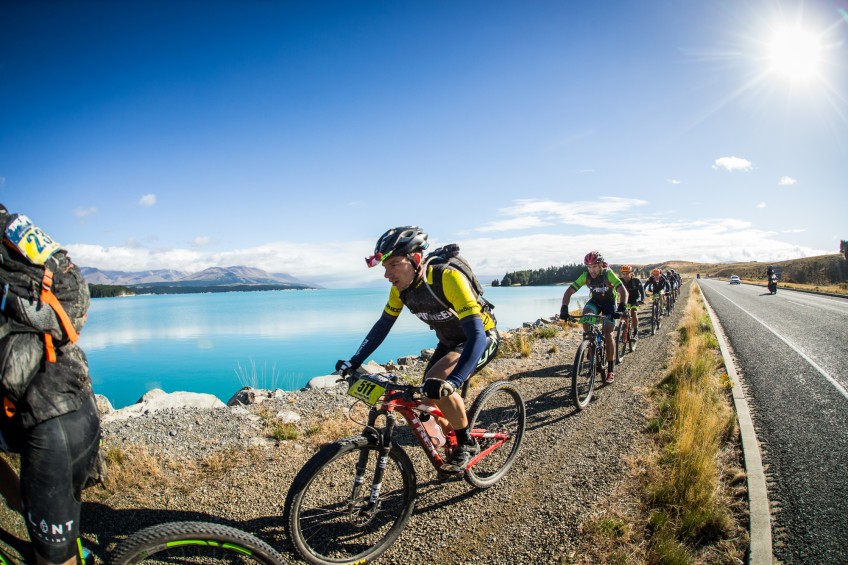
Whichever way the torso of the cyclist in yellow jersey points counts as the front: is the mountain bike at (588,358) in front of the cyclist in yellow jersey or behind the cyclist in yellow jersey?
behind

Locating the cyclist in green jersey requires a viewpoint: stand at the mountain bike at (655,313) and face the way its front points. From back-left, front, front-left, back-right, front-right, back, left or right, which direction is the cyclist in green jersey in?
front-left

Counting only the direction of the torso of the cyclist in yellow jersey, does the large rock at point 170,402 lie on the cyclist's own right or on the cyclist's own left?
on the cyclist's own right

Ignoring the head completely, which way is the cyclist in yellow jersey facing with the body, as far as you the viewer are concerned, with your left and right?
facing the viewer and to the left of the viewer

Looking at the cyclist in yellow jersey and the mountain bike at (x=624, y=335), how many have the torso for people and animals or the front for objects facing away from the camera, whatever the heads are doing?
0

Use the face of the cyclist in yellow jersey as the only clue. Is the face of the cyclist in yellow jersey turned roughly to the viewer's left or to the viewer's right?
to the viewer's left

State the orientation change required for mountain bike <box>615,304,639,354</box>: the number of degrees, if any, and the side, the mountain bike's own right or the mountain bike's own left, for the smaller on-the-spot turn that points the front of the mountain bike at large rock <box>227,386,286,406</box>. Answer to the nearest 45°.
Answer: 0° — it already faces it

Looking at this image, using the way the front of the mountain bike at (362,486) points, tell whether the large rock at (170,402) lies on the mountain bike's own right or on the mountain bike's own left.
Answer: on the mountain bike's own right

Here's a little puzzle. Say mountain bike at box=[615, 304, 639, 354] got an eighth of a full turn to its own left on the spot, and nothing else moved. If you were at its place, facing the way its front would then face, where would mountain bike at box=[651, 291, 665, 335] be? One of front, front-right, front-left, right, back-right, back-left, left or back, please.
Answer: back

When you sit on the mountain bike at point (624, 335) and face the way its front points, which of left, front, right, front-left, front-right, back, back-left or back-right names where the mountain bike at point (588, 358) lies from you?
front-left

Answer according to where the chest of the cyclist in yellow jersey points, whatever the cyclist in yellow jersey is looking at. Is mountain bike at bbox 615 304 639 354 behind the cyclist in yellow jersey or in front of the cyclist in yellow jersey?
behind

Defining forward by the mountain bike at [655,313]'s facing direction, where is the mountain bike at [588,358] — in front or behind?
in front

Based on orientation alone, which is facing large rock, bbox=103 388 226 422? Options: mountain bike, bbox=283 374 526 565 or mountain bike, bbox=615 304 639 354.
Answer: mountain bike, bbox=615 304 639 354

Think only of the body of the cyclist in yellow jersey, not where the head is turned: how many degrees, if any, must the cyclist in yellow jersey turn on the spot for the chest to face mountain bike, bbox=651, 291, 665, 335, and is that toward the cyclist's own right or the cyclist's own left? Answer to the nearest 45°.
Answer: approximately 180°
